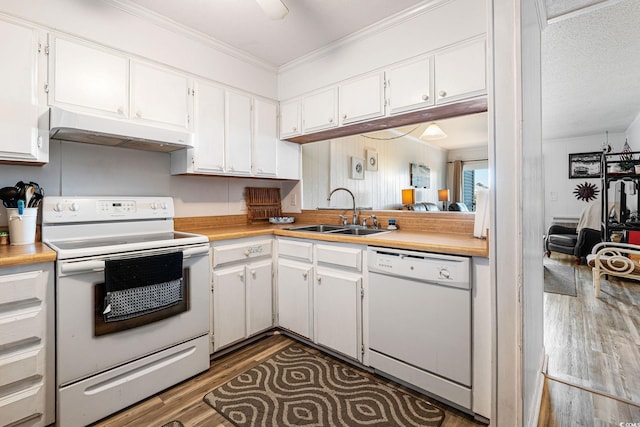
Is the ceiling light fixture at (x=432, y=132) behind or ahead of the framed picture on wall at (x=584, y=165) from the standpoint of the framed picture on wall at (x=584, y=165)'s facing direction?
ahead

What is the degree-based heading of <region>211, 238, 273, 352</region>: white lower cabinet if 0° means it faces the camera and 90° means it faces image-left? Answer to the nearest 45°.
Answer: approximately 315°

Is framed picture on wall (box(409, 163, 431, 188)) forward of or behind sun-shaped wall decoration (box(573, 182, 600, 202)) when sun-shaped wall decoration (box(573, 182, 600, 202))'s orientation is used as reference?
forward

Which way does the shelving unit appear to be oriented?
toward the camera

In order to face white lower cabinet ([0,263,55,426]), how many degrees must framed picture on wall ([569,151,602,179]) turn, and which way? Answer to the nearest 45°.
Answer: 0° — it already faces it

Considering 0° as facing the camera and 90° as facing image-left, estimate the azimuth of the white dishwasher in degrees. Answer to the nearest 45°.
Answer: approximately 45°

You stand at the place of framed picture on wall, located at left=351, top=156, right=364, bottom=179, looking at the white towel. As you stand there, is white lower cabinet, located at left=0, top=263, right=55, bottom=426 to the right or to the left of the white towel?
right

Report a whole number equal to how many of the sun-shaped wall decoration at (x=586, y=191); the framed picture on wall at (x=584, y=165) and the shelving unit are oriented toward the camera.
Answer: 3

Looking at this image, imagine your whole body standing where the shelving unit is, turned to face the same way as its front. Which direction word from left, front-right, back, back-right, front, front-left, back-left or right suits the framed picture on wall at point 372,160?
front-right

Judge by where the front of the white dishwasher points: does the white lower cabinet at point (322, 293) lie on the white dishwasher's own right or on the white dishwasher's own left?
on the white dishwasher's own right
